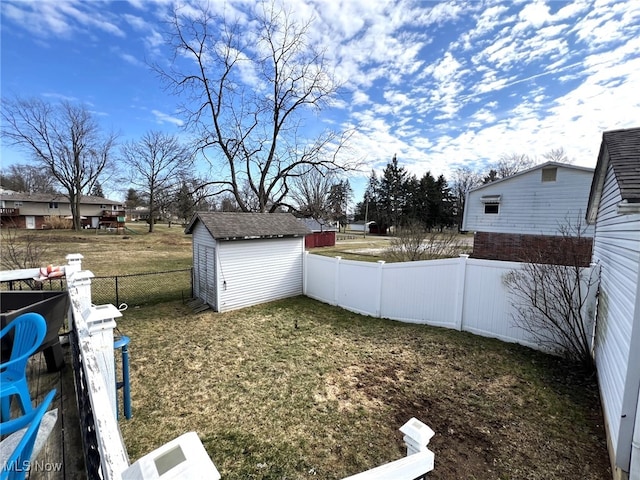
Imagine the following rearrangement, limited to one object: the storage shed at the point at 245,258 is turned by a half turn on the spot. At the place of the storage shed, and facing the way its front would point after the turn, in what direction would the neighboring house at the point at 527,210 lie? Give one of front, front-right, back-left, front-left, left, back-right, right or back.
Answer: front-right

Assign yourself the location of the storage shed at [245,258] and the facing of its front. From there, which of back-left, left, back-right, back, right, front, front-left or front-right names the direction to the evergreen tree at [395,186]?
back

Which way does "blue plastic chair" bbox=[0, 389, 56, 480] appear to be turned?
to the viewer's left

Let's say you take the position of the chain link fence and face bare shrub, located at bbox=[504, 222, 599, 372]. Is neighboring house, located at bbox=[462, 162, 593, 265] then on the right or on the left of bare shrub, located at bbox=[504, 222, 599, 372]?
left

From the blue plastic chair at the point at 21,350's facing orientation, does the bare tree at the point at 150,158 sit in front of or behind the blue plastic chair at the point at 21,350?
behind
